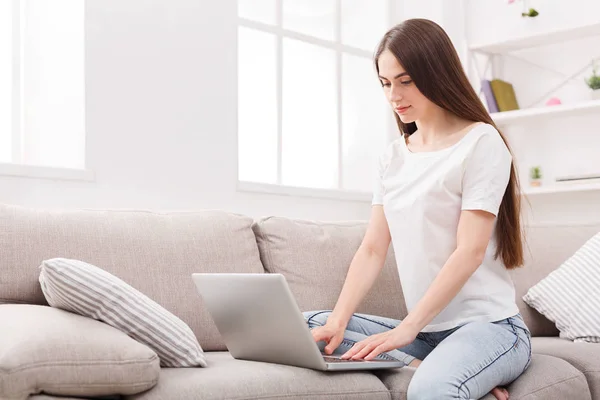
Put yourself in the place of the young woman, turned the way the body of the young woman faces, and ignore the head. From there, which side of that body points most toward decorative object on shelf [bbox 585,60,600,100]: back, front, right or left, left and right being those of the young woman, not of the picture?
back

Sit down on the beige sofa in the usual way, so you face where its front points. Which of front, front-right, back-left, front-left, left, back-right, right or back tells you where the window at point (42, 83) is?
back-right

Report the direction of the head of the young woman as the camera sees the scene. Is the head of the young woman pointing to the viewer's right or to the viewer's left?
to the viewer's left

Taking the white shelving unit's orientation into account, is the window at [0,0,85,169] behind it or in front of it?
in front

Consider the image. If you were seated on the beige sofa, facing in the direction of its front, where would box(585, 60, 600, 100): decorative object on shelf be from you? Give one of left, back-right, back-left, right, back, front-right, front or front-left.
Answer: back-left

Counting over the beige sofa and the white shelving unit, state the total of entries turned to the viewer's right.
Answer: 0

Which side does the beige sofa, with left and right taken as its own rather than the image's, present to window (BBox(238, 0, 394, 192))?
back

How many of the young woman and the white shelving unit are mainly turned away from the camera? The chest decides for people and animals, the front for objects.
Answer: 0

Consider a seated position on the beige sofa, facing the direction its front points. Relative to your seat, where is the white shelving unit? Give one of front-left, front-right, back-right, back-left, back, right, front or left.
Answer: back-left

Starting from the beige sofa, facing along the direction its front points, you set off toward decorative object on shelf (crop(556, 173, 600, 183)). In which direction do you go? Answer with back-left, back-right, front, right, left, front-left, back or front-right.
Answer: back-left

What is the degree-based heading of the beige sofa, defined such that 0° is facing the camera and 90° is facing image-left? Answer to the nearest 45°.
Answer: approximately 0°

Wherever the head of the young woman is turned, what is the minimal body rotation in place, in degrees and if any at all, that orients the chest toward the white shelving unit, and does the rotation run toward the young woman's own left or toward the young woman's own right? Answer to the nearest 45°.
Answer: approximately 135° to the young woman's own right

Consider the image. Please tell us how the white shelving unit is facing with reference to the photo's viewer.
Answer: facing the viewer and to the left of the viewer

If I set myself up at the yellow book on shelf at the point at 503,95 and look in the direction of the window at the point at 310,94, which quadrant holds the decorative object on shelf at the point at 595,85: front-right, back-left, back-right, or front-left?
back-left
